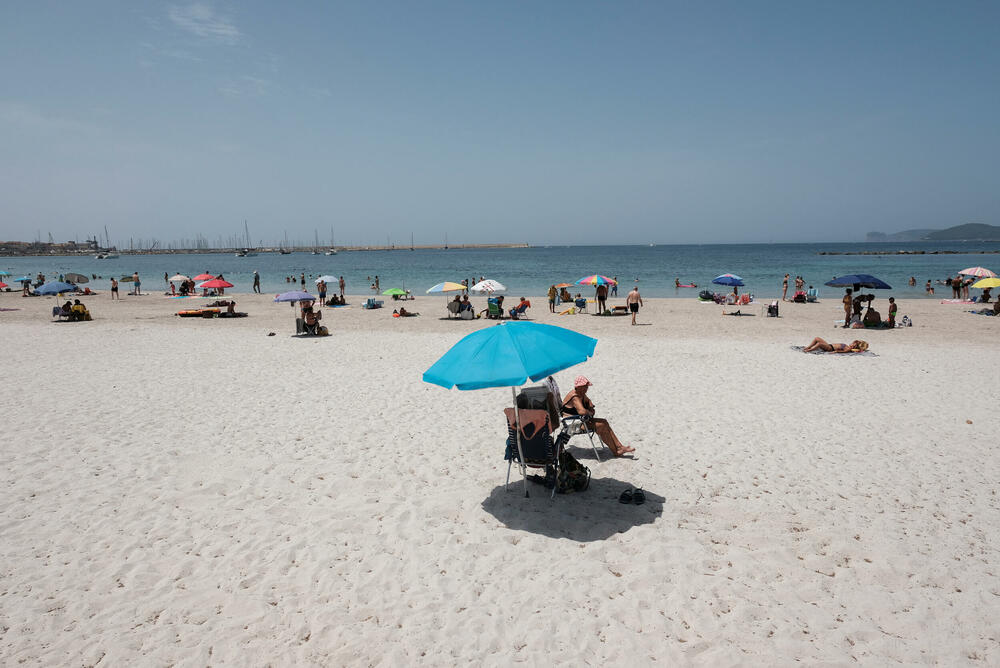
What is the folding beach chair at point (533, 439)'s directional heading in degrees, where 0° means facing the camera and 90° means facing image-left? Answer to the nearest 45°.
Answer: approximately 225°

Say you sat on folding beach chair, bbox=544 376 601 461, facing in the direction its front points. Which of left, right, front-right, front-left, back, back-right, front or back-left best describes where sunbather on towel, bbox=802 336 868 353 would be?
front-left

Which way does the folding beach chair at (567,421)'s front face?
to the viewer's right

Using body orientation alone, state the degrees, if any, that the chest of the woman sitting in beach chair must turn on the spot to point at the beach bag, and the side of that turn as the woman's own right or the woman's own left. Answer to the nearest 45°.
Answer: approximately 90° to the woman's own right

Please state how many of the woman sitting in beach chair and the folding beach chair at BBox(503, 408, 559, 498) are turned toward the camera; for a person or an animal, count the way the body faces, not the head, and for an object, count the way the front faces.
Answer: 0

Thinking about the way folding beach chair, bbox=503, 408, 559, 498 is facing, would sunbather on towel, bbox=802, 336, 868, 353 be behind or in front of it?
in front

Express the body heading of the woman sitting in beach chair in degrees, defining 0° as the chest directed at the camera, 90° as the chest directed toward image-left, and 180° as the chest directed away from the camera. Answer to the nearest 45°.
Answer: approximately 270°

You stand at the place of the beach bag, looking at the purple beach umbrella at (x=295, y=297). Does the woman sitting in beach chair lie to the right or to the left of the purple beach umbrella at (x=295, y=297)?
right

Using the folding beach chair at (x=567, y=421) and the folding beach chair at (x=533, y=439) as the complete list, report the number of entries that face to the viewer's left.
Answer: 0
